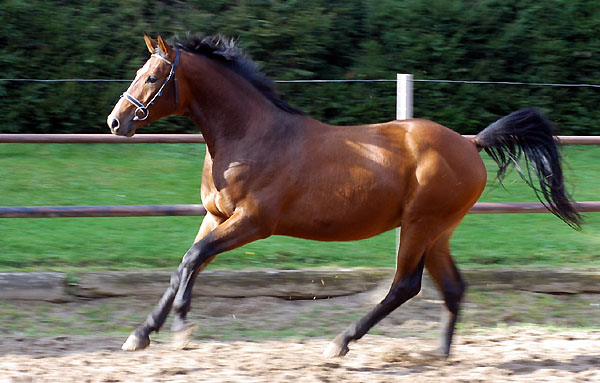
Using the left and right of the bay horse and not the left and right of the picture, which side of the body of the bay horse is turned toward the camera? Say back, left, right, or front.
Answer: left
